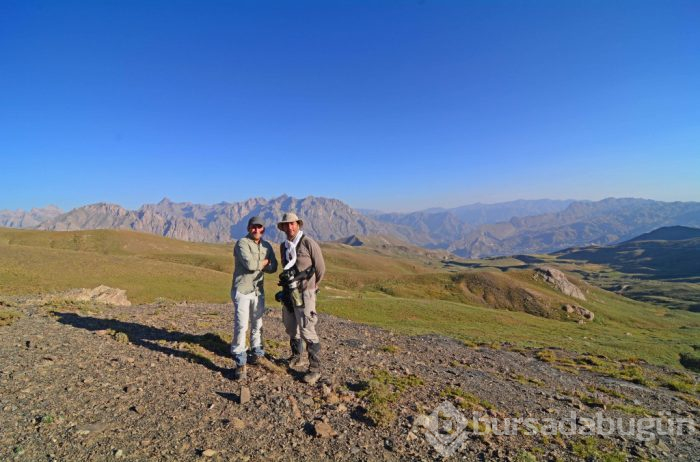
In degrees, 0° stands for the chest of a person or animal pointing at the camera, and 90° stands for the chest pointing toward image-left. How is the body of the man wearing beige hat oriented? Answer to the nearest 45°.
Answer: approximately 45°

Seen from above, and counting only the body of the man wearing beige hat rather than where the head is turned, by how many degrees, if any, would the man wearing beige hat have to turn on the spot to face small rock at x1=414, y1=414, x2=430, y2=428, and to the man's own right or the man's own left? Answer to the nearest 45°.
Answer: approximately 90° to the man's own left

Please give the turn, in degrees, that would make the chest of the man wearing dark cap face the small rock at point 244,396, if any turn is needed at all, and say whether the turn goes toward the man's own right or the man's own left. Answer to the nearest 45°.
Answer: approximately 45° to the man's own right

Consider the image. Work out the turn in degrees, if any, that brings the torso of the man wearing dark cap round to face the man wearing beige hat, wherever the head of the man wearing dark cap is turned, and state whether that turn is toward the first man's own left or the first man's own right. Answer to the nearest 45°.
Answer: approximately 45° to the first man's own left

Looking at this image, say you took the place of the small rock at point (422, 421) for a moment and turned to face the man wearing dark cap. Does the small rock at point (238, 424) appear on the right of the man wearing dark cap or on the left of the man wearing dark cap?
left

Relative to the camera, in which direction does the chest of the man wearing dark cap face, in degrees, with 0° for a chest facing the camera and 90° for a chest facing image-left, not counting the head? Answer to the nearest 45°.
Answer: approximately 315°
